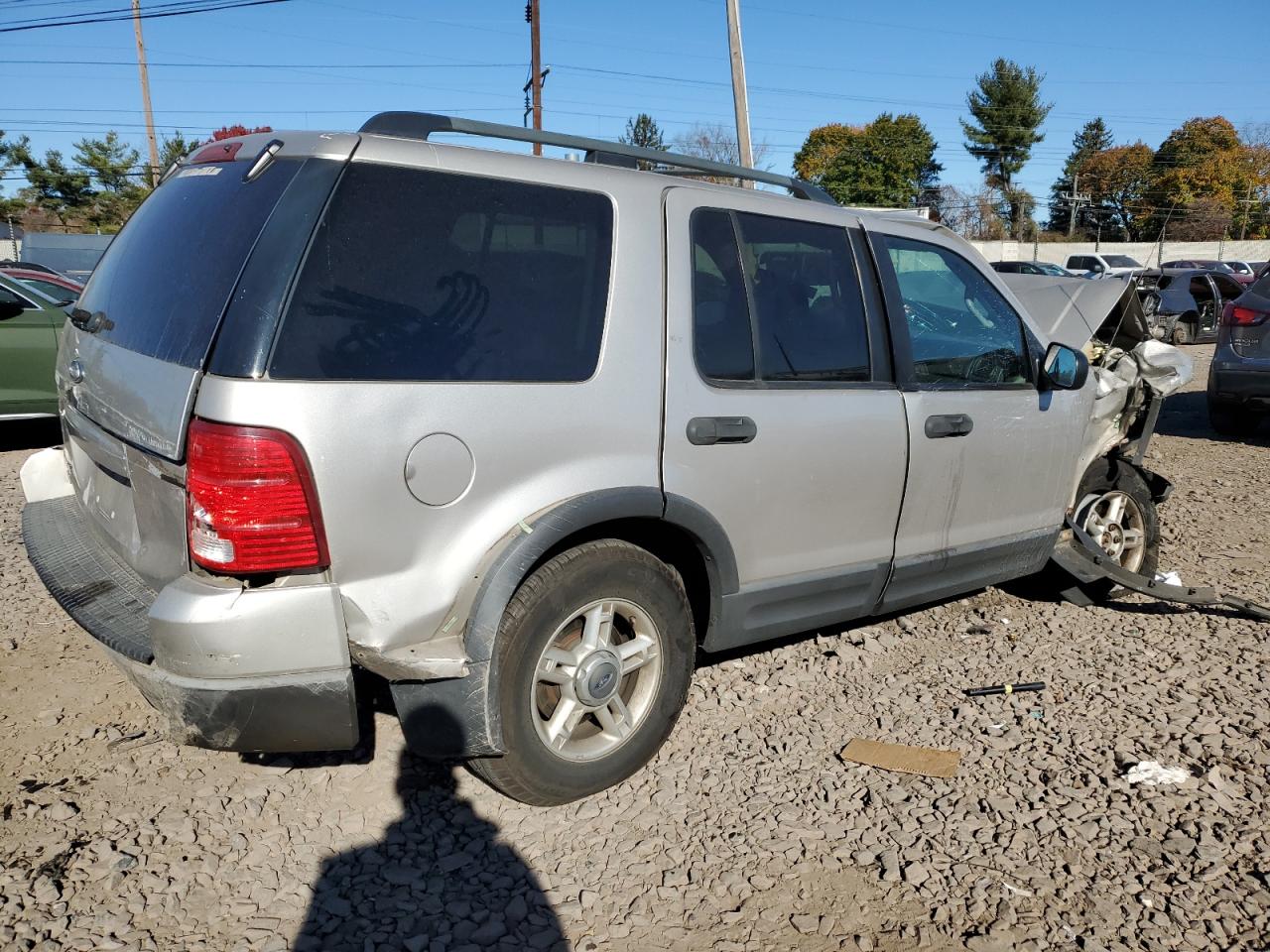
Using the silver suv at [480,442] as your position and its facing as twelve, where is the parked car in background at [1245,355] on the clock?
The parked car in background is roughly at 12 o'clock from the silver suv.

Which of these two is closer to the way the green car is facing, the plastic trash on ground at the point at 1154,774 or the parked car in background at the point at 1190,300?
the parked car in background

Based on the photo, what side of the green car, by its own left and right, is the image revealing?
right

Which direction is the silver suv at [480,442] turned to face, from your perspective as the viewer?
facing away from the viewer and to the right of the viewer
